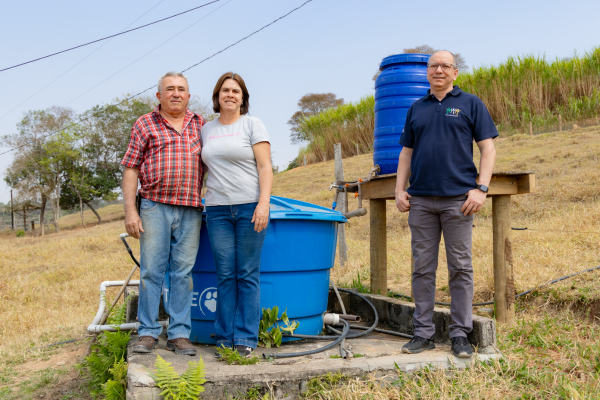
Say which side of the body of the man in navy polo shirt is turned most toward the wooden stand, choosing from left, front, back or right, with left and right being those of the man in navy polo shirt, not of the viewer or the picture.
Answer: back

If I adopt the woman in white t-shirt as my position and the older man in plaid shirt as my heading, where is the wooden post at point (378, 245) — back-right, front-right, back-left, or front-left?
back-right

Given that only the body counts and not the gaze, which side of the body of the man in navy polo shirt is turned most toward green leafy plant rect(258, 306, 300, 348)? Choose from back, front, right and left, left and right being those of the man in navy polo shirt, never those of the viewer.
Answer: right

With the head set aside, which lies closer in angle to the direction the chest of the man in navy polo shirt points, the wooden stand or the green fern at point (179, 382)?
the green fern

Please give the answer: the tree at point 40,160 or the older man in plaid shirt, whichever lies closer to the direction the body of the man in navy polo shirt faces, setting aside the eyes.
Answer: the older man in plaid shirt

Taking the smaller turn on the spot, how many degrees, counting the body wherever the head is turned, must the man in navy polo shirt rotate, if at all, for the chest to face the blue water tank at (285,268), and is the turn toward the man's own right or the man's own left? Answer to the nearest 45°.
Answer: approximately 90° to the man's own right

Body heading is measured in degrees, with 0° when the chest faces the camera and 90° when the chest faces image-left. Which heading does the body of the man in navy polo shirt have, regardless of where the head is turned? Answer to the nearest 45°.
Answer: approximately 0°

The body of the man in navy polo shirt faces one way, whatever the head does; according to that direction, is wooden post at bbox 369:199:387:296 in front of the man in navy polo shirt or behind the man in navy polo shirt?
behind

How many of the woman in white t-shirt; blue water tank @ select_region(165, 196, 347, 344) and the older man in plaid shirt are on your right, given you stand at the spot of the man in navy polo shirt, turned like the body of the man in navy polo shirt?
3

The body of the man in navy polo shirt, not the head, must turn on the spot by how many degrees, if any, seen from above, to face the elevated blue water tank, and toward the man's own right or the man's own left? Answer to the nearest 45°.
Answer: approximately 180°
